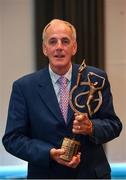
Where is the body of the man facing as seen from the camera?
toward the camera

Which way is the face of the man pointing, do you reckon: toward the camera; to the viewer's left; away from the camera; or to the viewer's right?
toward the camera
